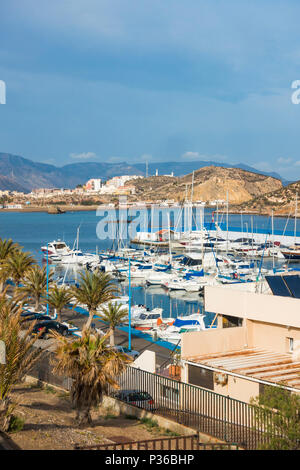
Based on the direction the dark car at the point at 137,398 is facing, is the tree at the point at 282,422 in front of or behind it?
behind

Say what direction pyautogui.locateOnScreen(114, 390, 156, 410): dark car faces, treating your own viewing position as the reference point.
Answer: facing away from the viewer and to the left of the viewer

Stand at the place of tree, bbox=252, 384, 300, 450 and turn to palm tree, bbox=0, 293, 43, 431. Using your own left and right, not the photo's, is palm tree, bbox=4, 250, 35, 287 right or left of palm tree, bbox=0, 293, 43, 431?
right

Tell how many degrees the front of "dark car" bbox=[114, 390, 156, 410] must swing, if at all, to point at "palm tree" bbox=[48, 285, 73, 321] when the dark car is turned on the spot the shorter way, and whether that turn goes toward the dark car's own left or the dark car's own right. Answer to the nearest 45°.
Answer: approximately 45° to the dark car's own right

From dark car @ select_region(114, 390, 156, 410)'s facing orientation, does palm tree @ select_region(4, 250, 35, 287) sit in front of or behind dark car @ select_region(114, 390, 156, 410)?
in front

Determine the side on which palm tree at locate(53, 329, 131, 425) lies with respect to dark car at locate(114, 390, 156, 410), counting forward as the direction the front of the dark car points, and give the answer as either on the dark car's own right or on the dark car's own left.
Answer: on the dark car's own left

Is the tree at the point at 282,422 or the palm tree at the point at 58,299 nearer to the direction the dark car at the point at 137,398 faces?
the palm tree
